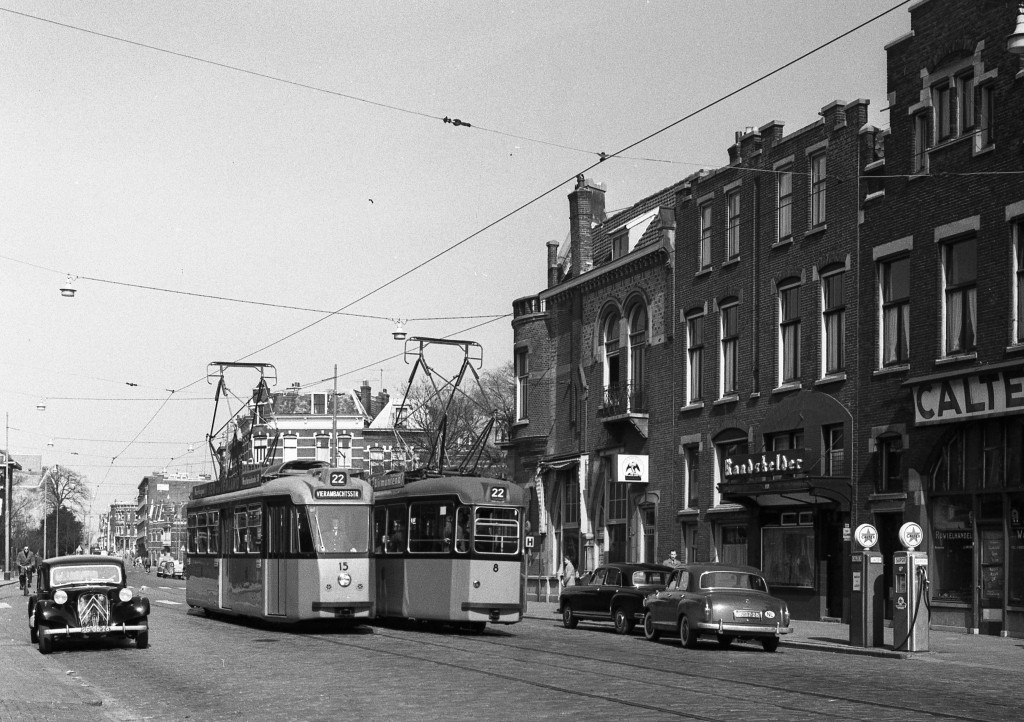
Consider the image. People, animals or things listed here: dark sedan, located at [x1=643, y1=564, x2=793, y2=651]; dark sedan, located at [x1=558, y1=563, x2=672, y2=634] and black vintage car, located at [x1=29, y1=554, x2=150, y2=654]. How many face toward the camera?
1

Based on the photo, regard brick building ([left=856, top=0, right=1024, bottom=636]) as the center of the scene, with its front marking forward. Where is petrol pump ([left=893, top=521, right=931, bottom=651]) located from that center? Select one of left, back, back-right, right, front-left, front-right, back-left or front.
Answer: front-left

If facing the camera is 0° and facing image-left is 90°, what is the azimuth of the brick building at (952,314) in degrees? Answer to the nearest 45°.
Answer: approximately 45°

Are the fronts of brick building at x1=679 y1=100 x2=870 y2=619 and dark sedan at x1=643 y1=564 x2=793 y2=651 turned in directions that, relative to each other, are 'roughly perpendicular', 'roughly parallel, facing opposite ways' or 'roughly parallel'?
roughly perpendicular

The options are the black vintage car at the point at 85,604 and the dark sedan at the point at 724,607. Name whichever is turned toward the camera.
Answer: the black vintage car

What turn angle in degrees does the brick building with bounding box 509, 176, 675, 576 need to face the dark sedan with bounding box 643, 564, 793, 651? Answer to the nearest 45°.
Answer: approximately 45° to its left

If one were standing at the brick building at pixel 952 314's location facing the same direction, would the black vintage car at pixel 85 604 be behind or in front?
in front

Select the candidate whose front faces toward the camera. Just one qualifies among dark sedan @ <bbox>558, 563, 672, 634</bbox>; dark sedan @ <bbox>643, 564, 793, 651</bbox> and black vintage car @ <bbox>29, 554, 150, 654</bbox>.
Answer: the black vintage car

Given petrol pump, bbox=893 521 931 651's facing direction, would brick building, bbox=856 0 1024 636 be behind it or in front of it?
behind

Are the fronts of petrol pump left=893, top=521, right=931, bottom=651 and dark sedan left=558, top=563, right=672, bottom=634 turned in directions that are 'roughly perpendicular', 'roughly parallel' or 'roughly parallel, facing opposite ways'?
roughly perpendicular

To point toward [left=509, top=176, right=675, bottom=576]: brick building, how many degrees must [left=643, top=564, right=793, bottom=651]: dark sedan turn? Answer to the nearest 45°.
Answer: approximately 45° to its right

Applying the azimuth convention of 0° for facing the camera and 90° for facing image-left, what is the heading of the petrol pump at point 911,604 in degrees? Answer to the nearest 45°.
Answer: approximately 45°

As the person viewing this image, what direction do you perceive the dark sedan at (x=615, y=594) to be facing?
facing away from the viewer and to the left of the viewer

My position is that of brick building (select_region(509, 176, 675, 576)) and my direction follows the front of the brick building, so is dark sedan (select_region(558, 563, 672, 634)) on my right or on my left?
on my left

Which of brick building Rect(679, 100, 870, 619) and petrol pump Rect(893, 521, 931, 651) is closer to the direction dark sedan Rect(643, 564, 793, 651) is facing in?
the brick building

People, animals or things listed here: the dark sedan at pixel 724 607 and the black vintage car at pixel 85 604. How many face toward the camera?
1

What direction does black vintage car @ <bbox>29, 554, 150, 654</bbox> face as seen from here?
toward the camera

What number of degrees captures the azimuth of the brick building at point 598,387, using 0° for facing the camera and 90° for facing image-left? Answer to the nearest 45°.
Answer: approximately 45°
